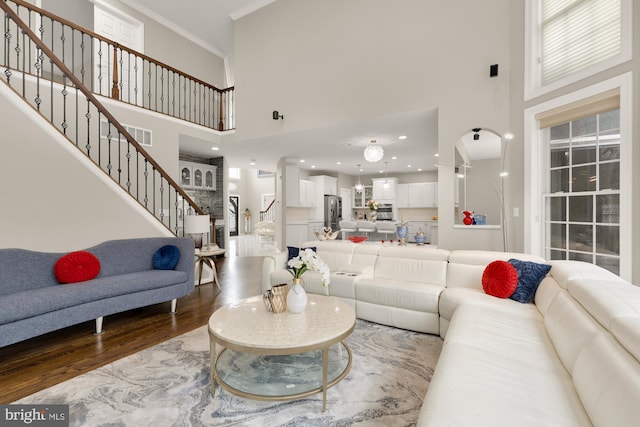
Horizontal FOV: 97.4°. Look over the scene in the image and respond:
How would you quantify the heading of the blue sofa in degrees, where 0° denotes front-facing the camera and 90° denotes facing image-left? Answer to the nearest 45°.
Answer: approximately 315°

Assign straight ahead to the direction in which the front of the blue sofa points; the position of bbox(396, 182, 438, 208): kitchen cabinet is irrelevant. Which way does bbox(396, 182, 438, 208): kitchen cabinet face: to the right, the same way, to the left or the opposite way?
to the right

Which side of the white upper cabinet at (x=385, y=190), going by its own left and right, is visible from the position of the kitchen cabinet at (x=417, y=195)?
left

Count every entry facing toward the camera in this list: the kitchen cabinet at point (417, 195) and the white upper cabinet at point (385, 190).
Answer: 2

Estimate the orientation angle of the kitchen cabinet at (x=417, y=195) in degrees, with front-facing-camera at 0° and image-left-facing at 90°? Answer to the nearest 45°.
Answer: approximately 0°

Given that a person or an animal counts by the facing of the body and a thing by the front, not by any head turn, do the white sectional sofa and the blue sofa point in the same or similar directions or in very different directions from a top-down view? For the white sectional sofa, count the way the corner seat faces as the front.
very different directions

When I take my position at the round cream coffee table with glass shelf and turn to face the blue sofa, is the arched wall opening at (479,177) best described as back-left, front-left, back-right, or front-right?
back-right

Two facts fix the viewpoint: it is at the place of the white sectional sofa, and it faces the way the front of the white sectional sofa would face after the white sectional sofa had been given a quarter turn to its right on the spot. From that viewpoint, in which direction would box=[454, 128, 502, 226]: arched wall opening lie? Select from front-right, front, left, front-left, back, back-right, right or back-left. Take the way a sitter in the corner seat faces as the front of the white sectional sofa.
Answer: front-right

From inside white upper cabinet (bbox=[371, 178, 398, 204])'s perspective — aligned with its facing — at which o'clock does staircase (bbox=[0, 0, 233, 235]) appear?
The staircase is roughly at 1 o'clock from the white upper cabinet.

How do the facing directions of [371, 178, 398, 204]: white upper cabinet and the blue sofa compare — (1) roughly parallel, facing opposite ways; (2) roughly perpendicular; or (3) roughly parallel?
roughly perpendicular

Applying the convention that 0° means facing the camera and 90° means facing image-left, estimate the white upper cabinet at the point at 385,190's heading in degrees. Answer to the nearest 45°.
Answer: approximately 0°
